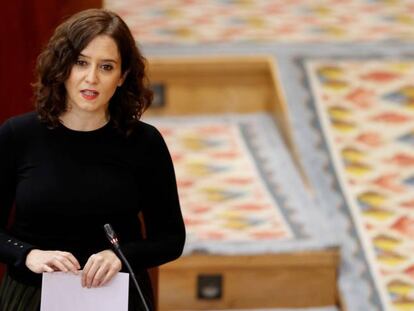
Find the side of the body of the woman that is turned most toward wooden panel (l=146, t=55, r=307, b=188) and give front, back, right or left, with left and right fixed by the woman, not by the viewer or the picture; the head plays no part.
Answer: back

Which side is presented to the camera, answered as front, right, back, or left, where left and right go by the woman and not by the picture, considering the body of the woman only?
front

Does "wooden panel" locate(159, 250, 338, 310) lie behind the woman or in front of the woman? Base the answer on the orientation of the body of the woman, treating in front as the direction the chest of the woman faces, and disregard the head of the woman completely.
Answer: behind

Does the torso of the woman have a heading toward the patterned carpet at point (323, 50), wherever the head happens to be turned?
no

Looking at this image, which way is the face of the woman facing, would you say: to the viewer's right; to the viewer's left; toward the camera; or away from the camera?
toward the camera

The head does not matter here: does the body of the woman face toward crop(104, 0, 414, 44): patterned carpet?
no

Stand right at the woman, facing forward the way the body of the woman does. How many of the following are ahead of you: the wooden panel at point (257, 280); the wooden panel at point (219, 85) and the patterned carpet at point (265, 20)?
0
